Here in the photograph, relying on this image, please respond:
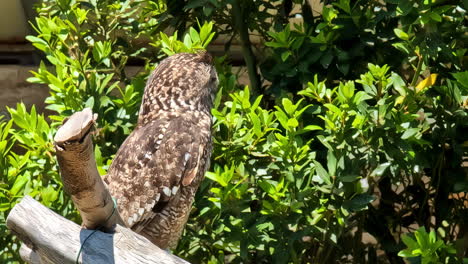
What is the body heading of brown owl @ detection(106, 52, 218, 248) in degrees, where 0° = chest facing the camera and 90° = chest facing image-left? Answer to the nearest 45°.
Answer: approximately 225°
